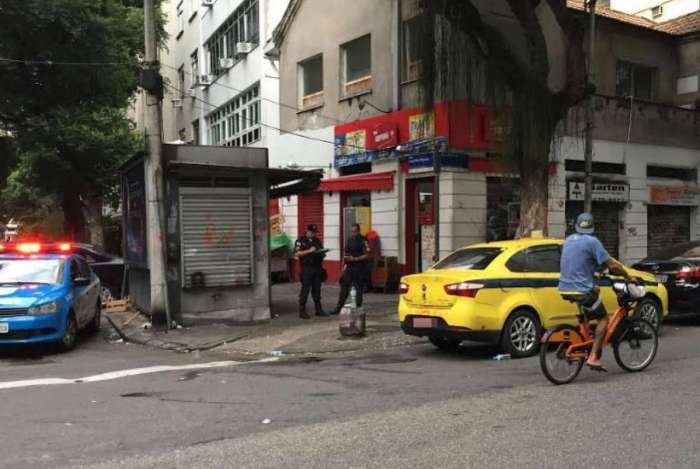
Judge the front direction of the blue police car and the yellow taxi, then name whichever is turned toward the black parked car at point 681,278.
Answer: the yellow taxi

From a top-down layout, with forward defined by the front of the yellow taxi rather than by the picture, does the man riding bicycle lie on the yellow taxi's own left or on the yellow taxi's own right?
on the yellow taxi's own right

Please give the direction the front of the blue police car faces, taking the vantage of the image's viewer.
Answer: facing the viewer and to the left of the viewer

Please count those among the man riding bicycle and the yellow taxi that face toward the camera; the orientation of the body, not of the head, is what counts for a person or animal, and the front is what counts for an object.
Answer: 0

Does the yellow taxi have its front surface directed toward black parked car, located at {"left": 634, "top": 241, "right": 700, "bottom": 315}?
yes

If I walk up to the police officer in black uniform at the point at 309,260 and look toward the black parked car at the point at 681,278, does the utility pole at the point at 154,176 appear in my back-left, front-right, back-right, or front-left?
back-right

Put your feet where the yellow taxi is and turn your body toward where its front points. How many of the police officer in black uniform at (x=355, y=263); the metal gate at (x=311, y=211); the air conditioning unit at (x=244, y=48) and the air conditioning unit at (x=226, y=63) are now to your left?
4

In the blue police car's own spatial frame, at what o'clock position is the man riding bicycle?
The man riding bicycle is roughly at 9 o'clock from the blue police car.

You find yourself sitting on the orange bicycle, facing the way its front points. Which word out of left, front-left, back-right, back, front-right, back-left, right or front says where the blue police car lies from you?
back-left

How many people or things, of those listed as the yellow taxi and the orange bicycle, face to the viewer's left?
0

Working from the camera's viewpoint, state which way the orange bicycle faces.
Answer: facing away from the viewer and to the right of the viewer

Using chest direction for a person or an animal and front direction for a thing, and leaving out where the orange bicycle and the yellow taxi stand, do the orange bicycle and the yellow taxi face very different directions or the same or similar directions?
same or similar directions

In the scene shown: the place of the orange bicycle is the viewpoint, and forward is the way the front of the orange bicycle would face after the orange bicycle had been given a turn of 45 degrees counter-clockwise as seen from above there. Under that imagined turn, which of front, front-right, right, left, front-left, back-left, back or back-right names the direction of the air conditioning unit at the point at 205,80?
front-left

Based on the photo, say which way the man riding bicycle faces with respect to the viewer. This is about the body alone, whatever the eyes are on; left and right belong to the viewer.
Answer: facing away from the viewer and to the right of the viewer

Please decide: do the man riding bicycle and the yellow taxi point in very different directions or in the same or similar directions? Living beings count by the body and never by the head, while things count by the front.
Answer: same or similar directions

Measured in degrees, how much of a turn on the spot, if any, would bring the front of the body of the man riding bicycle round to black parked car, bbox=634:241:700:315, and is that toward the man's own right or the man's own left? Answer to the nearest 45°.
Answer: approximately 45° to the man's own left

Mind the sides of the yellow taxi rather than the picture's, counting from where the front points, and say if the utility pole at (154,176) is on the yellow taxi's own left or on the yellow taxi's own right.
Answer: on the yellow taxi's own left
